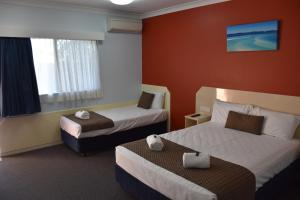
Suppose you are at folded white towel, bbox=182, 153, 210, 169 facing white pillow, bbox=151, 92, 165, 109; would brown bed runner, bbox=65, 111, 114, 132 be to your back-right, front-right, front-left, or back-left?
front-left

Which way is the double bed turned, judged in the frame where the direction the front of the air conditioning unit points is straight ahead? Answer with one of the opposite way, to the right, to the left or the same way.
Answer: to the right

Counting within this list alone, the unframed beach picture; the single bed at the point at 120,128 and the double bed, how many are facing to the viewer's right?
0

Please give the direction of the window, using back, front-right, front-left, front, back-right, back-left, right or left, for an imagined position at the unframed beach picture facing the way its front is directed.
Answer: front-right

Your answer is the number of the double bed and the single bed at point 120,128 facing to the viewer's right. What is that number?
0

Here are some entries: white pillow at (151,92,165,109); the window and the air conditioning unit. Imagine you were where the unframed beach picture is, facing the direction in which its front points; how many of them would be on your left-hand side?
0

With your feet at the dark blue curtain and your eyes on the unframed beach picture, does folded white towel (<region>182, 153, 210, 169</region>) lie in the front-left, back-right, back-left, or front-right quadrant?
front-right

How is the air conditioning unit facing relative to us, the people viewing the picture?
facing the viewer and to the right of the viewer

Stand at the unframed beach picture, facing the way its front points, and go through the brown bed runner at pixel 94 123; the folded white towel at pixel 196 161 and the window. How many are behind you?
0

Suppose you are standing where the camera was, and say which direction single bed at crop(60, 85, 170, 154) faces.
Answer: facing the viewer and to the left of the viewer

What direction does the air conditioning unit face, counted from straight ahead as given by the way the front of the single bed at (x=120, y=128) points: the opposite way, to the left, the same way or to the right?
to the left

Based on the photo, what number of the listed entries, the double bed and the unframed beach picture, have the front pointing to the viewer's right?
0
